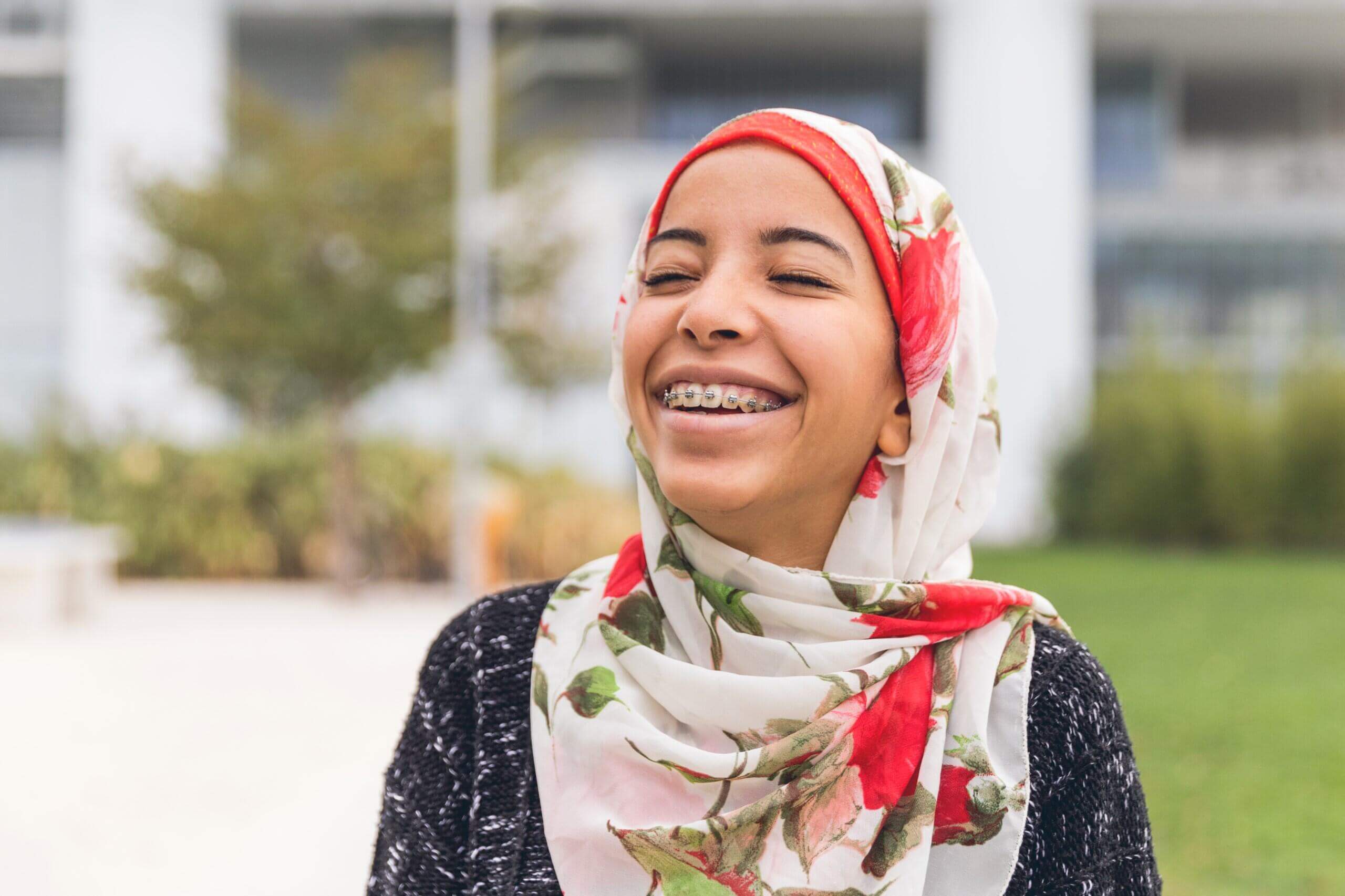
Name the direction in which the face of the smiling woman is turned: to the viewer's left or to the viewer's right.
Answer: to the viewer's left

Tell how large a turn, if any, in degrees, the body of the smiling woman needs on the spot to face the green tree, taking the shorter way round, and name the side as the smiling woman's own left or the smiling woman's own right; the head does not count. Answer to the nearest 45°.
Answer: approximately 180°

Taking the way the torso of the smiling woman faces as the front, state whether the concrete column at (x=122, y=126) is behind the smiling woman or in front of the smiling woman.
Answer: behind

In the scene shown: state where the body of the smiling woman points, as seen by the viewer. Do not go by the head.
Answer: toward the camera
